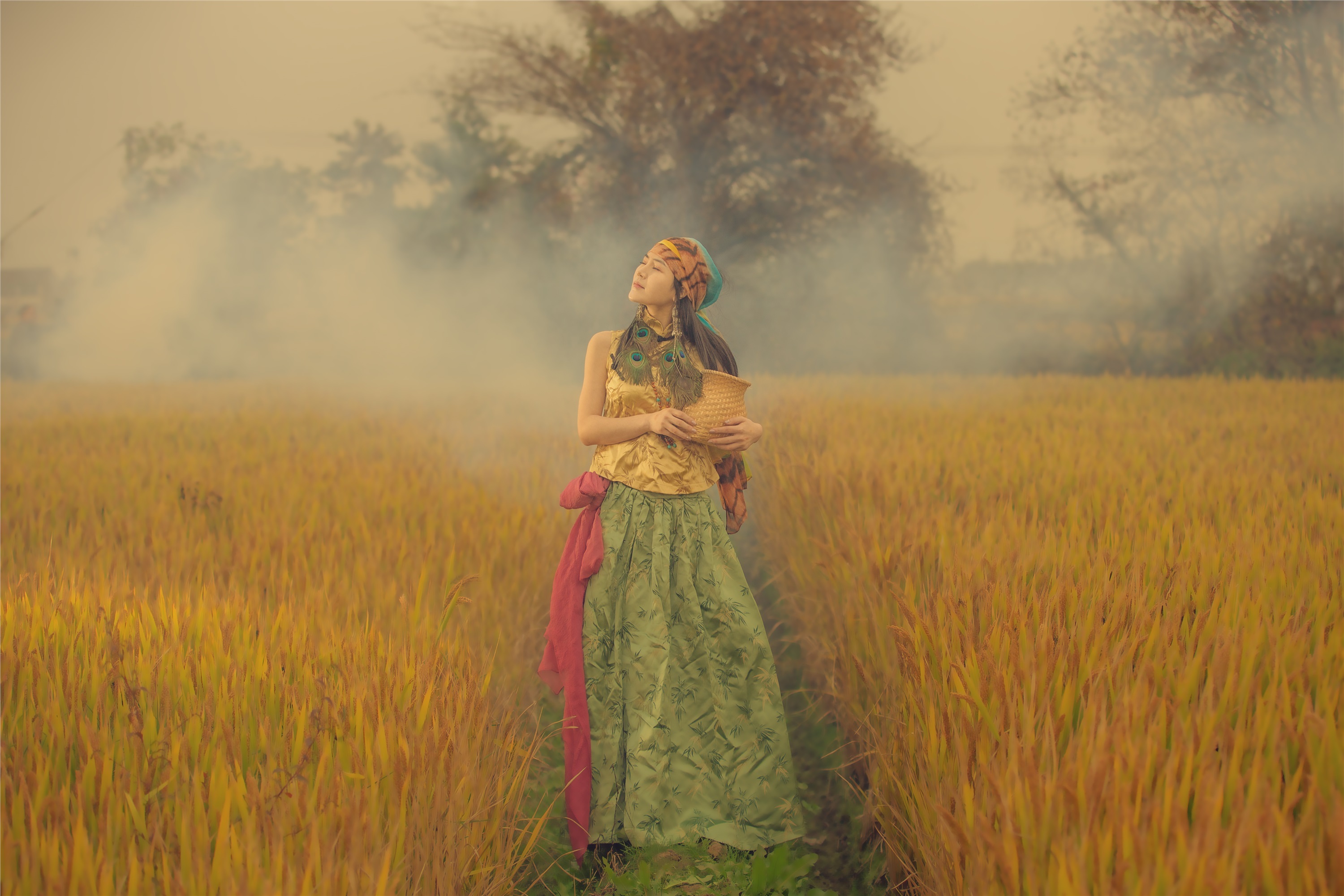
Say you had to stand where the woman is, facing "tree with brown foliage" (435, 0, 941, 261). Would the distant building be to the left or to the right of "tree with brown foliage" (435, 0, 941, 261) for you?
left

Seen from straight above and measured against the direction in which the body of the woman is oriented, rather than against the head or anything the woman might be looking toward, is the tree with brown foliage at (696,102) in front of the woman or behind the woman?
behind

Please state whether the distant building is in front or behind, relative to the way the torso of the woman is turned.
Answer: behind

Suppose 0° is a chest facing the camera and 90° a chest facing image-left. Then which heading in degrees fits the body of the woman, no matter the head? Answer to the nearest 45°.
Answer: approximately 0°

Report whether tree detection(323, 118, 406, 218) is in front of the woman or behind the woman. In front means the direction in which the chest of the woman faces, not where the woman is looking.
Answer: behind
